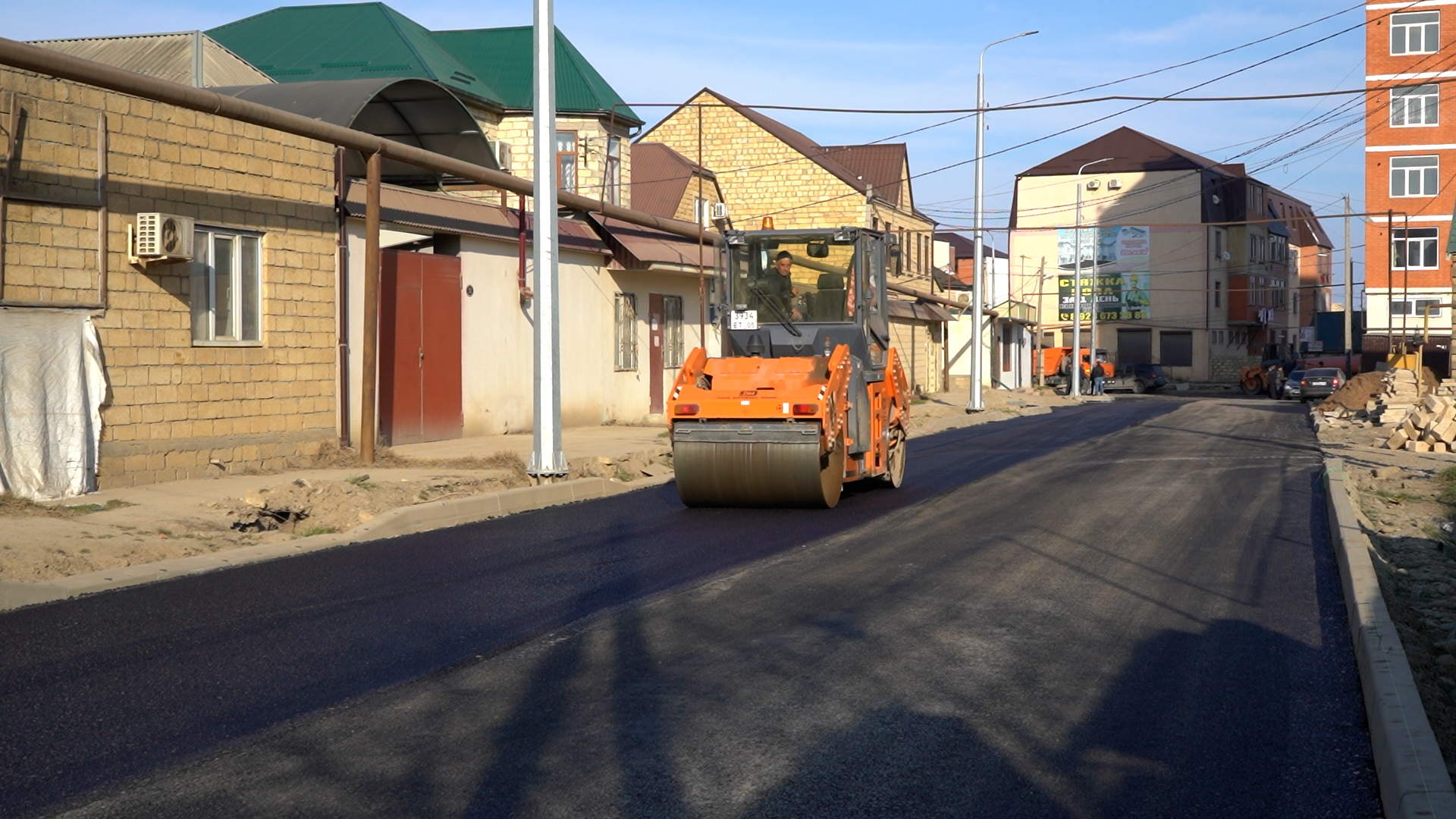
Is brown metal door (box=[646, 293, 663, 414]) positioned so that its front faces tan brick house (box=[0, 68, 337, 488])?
no

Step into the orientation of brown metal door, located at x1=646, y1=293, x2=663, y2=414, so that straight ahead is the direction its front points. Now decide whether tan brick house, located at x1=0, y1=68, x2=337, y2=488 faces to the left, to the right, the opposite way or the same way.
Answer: the same way

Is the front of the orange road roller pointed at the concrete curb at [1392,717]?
no

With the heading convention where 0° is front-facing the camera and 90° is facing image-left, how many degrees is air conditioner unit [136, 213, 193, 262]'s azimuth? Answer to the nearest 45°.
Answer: approximately 315°

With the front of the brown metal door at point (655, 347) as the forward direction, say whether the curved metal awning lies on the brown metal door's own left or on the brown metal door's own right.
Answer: on the brown metal door's own right

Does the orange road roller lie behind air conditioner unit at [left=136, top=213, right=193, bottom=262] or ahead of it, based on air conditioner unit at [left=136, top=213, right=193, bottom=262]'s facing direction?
ahead

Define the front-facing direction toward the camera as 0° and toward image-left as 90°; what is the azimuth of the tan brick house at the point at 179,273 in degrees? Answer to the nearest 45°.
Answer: approximately 315°

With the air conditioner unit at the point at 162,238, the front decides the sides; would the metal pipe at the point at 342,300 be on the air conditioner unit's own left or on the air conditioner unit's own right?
on the air conditioner unit's own left
